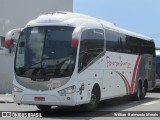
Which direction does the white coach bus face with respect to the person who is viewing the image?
facing the viewer and to the left of the viewer

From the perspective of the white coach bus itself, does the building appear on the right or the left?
on its right
